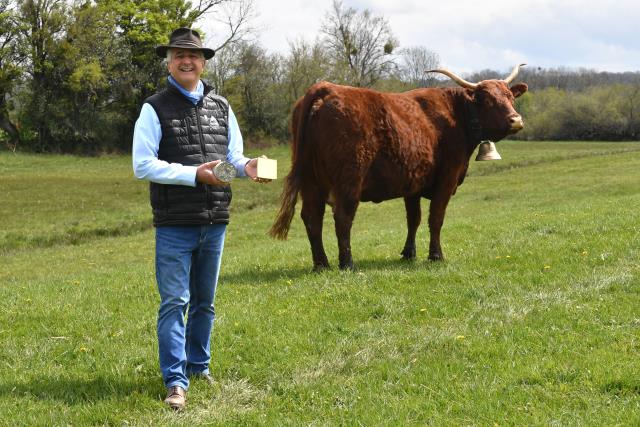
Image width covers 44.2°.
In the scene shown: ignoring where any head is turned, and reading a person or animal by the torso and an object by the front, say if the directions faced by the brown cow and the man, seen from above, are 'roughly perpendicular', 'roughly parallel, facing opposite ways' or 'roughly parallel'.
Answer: roughly perpendicular

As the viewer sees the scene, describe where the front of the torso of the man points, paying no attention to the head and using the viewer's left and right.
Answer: facing the viewer and to the right of the viewer

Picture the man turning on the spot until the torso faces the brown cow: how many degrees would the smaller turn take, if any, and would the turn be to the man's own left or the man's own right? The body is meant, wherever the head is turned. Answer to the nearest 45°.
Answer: approximately 90° to the man's own left

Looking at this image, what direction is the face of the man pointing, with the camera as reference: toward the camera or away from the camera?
toward the camera

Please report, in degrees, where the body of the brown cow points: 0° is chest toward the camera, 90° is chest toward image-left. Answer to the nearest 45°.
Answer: approximately 225°

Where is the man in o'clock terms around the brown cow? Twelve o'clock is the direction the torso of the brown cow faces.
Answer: The man is roughly at 5 o'clock from the brown cow.

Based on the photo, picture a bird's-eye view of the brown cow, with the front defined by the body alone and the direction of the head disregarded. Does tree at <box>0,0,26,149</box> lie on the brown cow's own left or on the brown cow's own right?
on the brown cow's own left

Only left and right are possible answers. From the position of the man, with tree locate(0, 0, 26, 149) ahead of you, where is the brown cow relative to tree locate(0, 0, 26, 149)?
right

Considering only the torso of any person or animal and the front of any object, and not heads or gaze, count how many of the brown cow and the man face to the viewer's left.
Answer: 0
